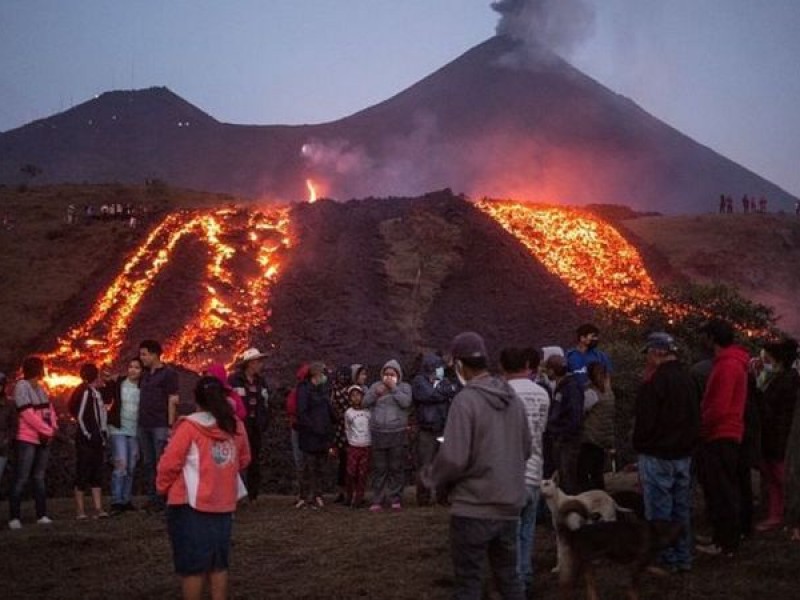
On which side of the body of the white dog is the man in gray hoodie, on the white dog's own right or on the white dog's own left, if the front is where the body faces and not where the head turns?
on the white dog's own left

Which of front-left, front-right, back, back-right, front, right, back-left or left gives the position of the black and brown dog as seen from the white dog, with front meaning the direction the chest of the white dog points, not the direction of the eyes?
left

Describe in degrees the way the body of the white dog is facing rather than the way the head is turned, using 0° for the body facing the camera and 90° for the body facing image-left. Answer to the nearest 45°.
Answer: approximately 90°

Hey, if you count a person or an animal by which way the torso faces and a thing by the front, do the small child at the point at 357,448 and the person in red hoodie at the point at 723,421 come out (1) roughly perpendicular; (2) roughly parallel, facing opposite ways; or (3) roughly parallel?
roughly perpendicular

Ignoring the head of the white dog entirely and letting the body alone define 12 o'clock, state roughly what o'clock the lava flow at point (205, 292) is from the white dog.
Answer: The lava flow is roughly at 2 o'clock from the white dog.

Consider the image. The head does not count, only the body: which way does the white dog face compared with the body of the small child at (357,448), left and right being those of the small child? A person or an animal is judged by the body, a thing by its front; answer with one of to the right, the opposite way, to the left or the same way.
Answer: to the right

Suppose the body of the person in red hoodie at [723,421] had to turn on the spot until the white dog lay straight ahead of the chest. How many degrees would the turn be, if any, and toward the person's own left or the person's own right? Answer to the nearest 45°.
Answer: approximately 45° to the person's own left
